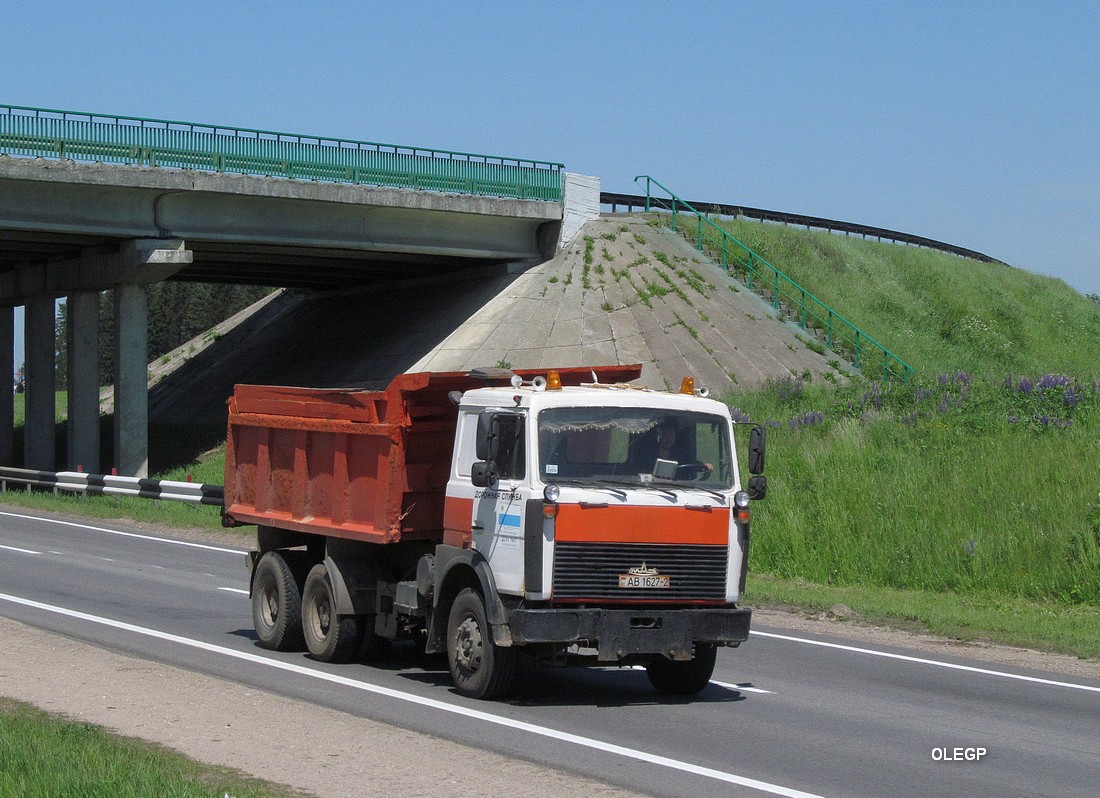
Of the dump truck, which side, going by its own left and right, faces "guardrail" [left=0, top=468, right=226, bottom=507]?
back

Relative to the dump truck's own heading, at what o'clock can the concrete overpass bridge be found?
The concrete overpass bridge is roughly at 7 o'clock from the dump truck.

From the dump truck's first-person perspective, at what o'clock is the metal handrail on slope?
The metal handrail on slope is roughly at 8 o'clock from the dump truck.

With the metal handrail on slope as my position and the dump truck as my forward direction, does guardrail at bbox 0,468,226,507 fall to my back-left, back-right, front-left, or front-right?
front-right

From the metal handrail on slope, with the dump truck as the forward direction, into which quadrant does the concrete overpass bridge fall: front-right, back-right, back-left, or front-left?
front-right

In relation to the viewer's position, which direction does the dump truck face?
facing the viewer and to the right of the viewer
